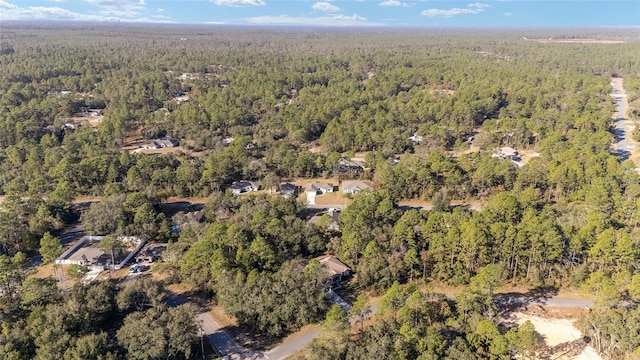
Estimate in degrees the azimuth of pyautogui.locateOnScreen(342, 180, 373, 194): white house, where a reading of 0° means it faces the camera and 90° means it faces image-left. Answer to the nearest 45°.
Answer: approximately 0°

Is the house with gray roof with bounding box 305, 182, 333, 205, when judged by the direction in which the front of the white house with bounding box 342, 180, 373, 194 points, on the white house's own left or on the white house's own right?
on the white house's own right

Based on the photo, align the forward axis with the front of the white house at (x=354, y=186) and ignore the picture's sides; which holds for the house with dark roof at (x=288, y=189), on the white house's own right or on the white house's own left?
on the white house's own right

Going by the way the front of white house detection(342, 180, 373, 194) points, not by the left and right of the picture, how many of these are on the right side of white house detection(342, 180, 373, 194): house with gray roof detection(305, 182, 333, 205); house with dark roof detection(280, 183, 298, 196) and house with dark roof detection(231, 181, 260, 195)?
3

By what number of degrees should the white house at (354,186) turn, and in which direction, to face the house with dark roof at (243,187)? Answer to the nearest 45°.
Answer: approximately 90° to its right

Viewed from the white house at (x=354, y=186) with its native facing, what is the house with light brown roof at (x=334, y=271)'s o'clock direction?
The house with light brown roof is roughly at 12 o'clock from the white house.
